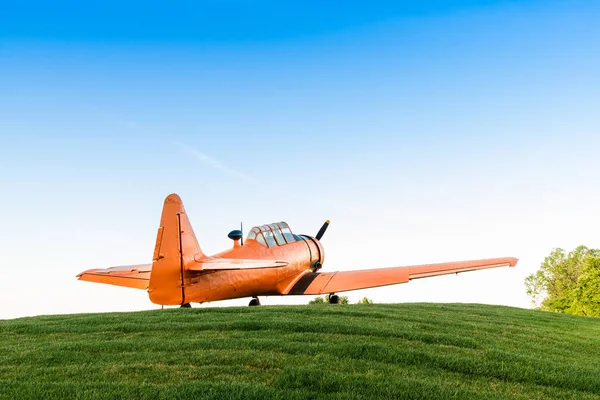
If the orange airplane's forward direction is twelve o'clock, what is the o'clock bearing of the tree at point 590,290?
The tree is roughly at 12 o'clock from the orange airplane.

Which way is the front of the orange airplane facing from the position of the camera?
facing away from the viewer and to the right of the viewer
